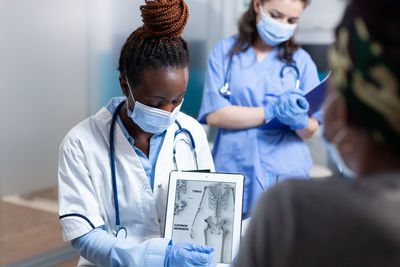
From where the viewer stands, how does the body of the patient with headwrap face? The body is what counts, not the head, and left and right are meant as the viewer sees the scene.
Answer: facing away from the viewer and to the left of the viewer

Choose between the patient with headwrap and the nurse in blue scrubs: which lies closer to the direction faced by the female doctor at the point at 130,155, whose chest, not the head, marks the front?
the patient with headwrap

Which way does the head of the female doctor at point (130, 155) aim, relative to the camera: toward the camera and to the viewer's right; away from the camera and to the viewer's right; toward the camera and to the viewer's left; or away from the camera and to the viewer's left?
toward the camera and to the viewer's right

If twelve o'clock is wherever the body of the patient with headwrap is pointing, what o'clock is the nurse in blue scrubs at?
The nurse in blue scrubs is roughly at 1 o'clock from the patient with headwrap.

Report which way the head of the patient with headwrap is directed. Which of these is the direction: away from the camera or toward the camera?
away from the camera

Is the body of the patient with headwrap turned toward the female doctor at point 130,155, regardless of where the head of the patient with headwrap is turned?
yes

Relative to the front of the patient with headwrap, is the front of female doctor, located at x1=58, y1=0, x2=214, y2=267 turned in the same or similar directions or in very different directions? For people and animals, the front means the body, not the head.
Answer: very different directions

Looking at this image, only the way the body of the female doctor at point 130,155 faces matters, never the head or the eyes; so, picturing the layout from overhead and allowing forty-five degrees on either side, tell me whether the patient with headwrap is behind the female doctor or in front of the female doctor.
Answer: in front

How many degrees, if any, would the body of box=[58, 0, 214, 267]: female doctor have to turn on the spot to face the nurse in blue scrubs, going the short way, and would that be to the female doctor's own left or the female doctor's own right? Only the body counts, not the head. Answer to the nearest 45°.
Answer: approximately 90° to the female doctor's own left

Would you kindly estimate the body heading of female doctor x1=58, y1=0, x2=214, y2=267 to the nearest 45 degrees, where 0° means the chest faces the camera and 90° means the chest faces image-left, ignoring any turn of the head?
approximately 315°
